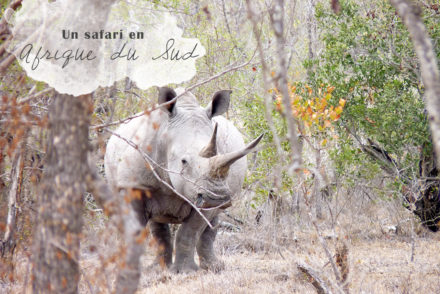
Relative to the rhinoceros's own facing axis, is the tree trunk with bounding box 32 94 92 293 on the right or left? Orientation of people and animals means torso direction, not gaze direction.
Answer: on its right

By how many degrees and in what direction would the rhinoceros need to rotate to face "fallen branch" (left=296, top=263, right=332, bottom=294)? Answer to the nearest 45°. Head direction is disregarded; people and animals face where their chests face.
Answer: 0° — it already faces it

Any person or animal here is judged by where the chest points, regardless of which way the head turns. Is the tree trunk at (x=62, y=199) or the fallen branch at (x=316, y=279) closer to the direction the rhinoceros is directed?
the fallen branch

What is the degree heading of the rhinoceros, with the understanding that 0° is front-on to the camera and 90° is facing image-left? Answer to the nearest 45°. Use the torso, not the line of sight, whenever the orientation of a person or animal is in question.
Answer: approximately 315°
